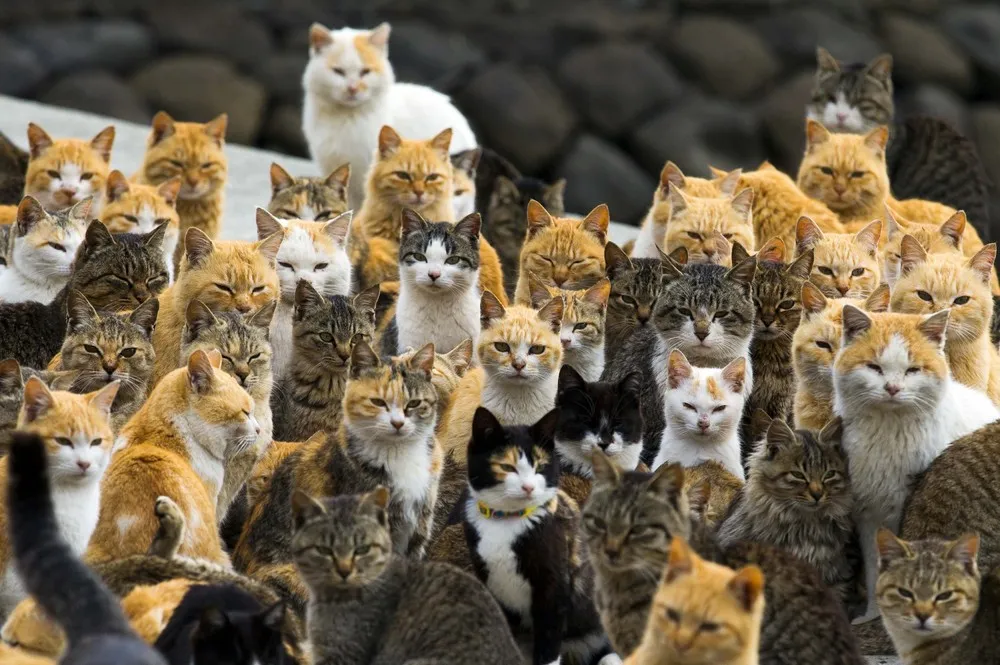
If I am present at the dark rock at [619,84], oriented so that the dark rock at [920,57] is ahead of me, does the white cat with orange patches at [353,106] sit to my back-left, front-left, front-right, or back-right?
back-right

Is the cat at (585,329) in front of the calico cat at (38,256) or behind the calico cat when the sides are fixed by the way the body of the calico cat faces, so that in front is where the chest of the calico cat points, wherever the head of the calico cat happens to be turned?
in front

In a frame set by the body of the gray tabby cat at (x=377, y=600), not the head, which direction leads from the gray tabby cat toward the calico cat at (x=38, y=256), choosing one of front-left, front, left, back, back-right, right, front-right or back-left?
right

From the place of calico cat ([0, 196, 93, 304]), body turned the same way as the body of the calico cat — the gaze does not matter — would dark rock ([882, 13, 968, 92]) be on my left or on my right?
on my left

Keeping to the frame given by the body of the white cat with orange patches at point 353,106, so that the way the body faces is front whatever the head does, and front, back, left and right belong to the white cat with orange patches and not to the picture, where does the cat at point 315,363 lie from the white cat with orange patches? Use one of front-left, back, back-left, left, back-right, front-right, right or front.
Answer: front-left

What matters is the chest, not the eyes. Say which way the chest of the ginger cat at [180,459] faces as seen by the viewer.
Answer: to the viewer's right

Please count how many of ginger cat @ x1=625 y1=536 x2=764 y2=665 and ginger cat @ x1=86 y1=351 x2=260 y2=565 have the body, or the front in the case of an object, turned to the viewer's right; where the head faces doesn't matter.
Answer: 1

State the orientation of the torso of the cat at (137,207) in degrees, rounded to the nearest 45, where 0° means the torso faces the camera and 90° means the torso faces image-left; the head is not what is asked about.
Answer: approximately 0°

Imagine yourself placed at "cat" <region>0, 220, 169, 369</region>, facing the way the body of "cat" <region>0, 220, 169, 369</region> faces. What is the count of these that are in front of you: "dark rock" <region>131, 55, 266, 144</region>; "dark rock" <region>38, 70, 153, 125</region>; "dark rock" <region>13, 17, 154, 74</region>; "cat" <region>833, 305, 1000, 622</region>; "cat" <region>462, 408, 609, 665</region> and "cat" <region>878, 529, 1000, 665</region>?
3

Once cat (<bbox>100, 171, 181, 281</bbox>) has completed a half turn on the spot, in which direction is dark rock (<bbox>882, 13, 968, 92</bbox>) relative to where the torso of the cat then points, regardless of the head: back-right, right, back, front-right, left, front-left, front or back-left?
front-right

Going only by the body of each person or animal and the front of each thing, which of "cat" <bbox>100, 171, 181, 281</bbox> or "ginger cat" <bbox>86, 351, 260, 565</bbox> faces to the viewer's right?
the ginger cat

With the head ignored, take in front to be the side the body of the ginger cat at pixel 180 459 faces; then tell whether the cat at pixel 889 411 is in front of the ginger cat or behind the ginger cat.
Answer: in front
